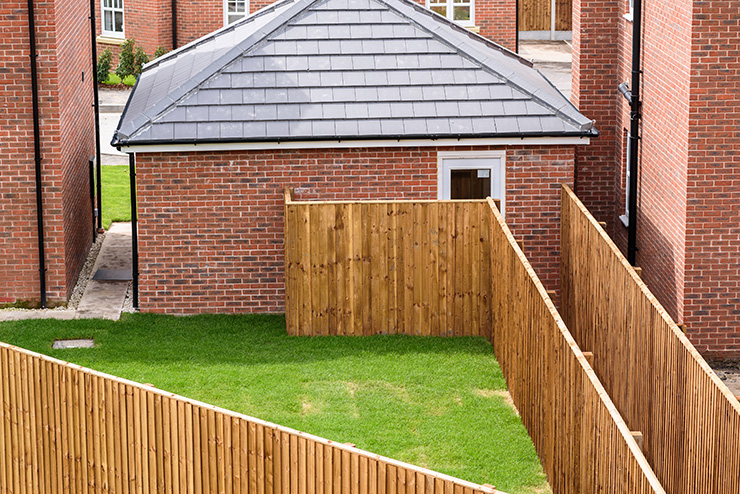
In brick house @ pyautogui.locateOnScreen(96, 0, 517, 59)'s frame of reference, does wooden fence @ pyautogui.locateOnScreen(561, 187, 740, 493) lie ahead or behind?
ahead

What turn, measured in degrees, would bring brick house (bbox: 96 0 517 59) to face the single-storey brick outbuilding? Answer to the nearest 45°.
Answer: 0° — it already faces it

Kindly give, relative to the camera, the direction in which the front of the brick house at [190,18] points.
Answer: facing the viewer

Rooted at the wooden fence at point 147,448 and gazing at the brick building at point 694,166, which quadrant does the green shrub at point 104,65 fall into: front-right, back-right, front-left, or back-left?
front-left

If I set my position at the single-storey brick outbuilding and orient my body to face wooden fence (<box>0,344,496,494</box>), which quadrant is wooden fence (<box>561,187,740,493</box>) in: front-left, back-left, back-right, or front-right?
front-left

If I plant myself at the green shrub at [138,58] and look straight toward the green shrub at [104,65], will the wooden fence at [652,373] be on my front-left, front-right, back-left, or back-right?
back-left

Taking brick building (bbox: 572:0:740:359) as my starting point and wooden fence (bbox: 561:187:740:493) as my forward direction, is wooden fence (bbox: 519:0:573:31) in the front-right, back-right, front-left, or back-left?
back-right

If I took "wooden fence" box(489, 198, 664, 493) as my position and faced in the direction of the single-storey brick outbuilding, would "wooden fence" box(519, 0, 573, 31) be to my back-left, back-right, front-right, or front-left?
front-right

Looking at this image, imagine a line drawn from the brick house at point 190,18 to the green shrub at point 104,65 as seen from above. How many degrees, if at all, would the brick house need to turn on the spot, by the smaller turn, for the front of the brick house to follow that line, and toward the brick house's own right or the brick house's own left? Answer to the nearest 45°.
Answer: approximately 90° to the brick house's own right

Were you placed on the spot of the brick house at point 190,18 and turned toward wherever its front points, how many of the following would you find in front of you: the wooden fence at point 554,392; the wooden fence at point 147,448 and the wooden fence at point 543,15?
2

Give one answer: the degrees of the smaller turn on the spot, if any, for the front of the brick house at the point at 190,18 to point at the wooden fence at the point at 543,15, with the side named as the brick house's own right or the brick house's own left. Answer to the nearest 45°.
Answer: approximately 135° to the brick house's own left

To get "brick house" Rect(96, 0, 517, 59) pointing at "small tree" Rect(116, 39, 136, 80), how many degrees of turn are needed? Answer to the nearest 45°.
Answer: approximately 90° to its right

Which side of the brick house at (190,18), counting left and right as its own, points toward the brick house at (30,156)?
front

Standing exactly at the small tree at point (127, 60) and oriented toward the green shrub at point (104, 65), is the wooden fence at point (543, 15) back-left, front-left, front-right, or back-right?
back-right

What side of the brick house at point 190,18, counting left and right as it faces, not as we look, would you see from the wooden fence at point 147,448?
front
